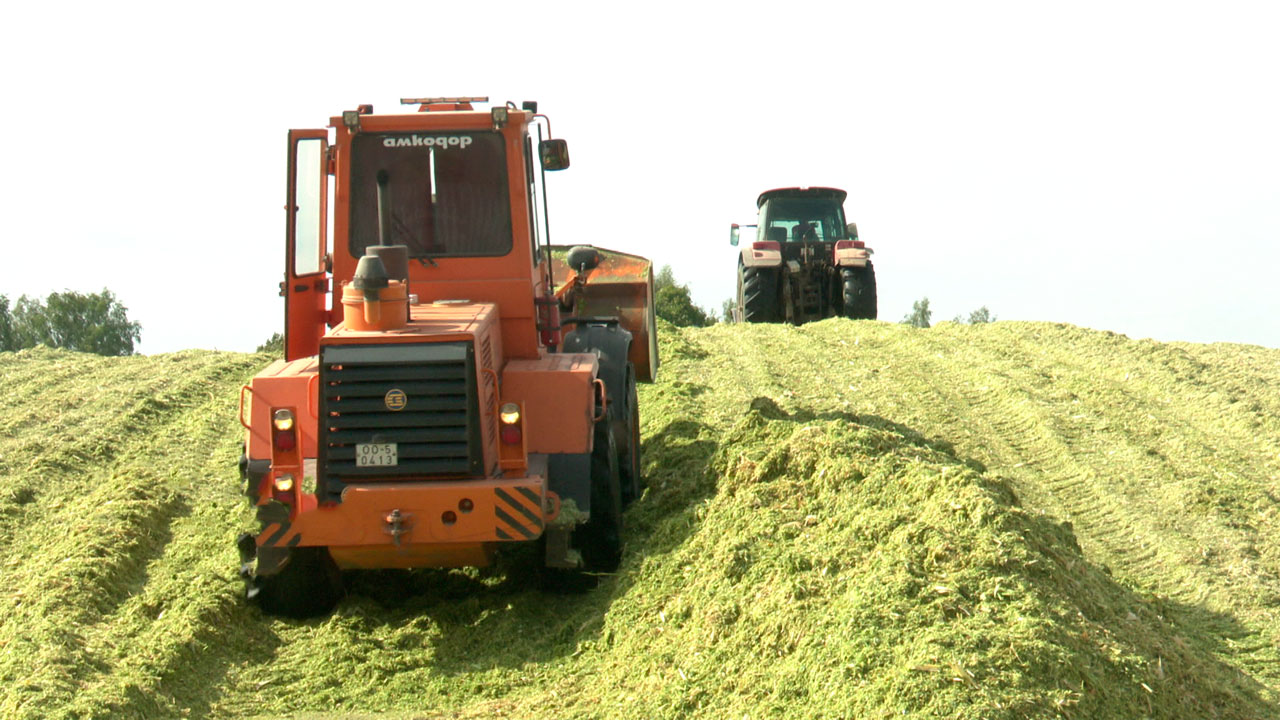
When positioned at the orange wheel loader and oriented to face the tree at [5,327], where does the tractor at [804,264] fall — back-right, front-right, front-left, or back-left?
front-right

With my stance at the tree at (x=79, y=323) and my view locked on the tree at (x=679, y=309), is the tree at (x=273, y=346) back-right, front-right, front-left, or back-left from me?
front-right

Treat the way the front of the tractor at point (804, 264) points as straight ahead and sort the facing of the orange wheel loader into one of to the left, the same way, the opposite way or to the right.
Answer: the same way

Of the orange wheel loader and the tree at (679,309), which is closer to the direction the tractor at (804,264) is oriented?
the tree

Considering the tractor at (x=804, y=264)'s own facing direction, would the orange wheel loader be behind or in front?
behind

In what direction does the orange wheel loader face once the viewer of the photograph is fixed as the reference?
facing away from the viewer

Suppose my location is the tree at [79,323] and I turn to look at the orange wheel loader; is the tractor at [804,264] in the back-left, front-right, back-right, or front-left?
front-left

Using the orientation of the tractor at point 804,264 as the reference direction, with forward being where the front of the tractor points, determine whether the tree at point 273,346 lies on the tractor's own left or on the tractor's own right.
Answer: on the tractor's own left

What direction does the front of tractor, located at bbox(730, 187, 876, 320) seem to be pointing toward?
away from the camera

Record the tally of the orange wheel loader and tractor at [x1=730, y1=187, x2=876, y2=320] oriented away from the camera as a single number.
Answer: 2

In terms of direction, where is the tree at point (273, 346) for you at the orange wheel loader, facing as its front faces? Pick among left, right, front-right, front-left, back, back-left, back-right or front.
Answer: front
